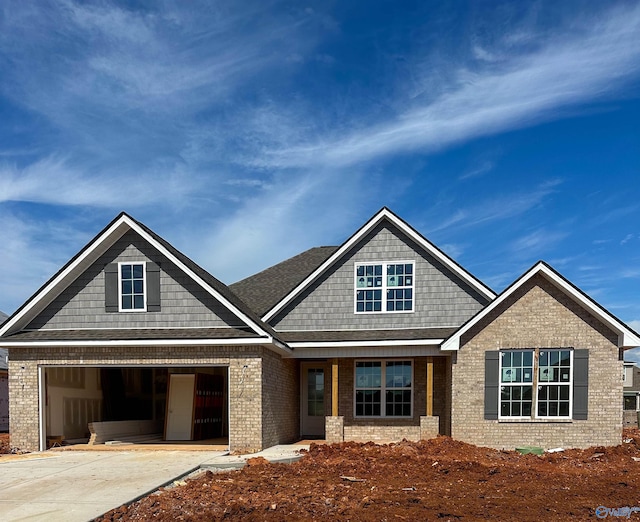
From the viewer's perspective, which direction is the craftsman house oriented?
toward the camera
